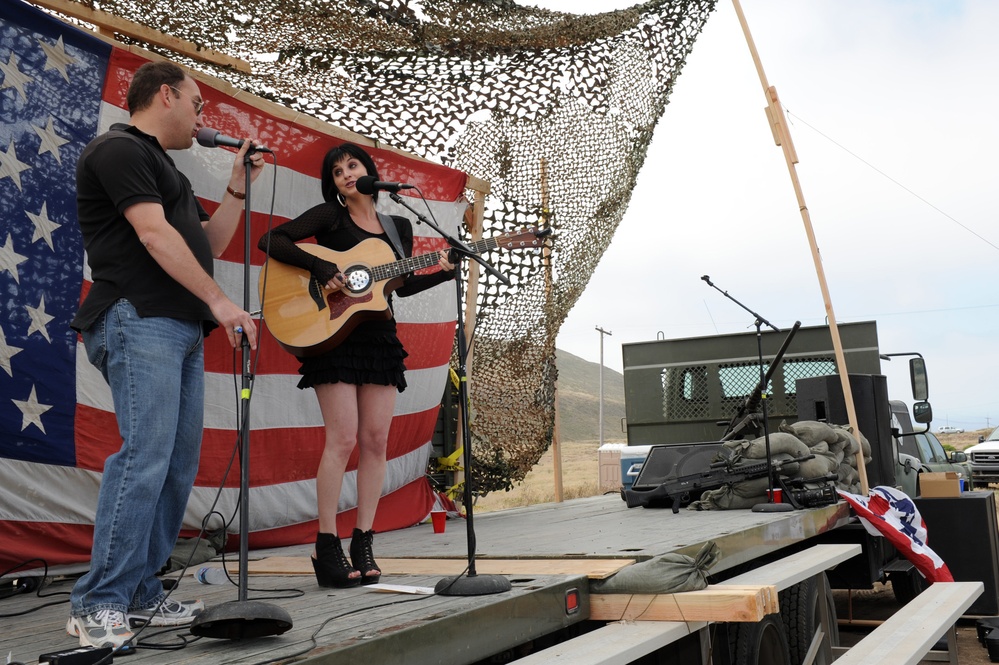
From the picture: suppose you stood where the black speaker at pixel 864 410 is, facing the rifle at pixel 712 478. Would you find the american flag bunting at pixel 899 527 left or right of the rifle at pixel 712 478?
left

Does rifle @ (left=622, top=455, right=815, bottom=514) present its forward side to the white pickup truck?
no

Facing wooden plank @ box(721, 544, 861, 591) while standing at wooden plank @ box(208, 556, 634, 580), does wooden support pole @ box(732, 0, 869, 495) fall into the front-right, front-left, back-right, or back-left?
front-left

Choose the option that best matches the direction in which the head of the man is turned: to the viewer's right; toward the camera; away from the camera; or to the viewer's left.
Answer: to the viewer's right

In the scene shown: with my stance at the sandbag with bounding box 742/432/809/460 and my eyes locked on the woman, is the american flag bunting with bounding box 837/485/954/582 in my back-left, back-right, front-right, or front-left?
back-left

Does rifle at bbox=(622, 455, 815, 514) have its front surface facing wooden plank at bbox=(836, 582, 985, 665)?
no
